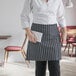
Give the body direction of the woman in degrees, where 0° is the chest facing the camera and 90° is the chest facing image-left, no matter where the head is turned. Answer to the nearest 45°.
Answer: approximately 0°

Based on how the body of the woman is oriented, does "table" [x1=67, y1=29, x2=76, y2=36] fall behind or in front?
behind
